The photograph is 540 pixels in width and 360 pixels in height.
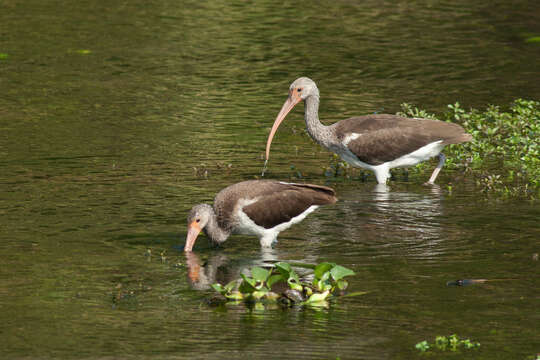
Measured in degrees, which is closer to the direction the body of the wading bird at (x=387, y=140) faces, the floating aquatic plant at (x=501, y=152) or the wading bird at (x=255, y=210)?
the wading bird

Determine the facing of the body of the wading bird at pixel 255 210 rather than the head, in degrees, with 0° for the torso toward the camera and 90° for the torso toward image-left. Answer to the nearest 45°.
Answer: approximately 90°

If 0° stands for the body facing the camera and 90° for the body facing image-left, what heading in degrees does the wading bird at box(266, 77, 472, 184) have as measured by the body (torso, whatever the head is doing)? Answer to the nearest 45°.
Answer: approximately 90°

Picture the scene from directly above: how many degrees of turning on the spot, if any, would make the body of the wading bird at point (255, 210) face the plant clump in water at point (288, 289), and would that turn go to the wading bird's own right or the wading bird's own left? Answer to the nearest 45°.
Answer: approximately 90° to the wading bird's own left

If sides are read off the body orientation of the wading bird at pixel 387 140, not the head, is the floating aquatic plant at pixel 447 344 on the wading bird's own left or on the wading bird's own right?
on the wading bird's own left

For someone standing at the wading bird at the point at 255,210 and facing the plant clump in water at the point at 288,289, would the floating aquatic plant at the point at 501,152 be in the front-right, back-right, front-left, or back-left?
back-left

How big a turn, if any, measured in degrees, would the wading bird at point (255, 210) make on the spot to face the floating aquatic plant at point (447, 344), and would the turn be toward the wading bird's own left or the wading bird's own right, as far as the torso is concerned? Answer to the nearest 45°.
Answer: approximately 135° to the wading bird's own left

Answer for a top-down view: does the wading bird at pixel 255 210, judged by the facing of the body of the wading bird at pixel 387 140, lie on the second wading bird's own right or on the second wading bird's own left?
on the second wading bird's own left
